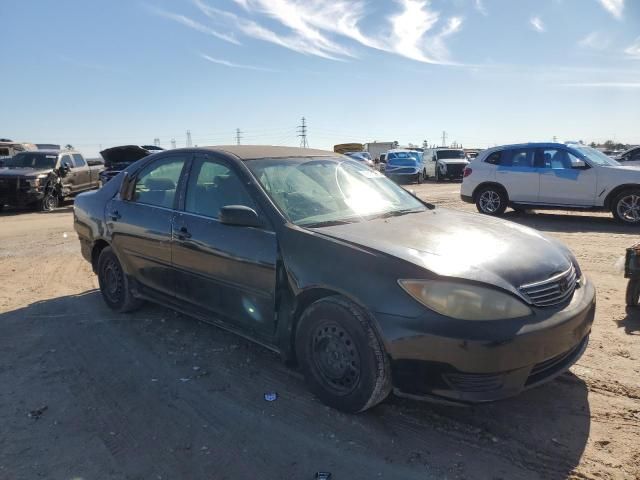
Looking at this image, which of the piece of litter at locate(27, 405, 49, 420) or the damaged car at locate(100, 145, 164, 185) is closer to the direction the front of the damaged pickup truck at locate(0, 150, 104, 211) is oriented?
the piece of litter

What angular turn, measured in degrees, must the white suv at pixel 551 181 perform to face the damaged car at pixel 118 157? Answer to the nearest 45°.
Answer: approximately 180°

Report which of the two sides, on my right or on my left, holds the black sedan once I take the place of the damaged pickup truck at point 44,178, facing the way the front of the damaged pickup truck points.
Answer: on my left

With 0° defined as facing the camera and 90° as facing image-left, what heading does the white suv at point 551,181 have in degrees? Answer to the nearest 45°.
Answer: approximately 270°

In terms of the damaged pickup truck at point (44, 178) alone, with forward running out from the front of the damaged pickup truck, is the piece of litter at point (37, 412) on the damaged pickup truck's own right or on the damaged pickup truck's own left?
on the damaged pickup truck's own left

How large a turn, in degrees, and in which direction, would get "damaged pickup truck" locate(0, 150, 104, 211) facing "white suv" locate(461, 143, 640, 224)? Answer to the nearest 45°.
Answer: approximately 90° to its left

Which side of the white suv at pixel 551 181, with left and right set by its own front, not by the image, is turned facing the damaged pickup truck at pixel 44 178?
back

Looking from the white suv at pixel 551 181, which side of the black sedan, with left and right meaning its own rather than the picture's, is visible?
left

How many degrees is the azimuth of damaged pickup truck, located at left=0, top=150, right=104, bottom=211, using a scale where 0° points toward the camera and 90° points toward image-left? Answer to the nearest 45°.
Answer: approximately 45°

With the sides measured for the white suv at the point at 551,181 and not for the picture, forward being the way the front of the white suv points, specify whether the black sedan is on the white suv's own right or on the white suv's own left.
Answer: on the white suv's own right

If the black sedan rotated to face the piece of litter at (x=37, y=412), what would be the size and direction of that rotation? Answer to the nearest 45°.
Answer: approximately 135° to its right

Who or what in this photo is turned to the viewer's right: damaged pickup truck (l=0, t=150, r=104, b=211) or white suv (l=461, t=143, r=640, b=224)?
the white suv

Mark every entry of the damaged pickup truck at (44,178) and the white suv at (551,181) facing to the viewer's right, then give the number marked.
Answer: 1
